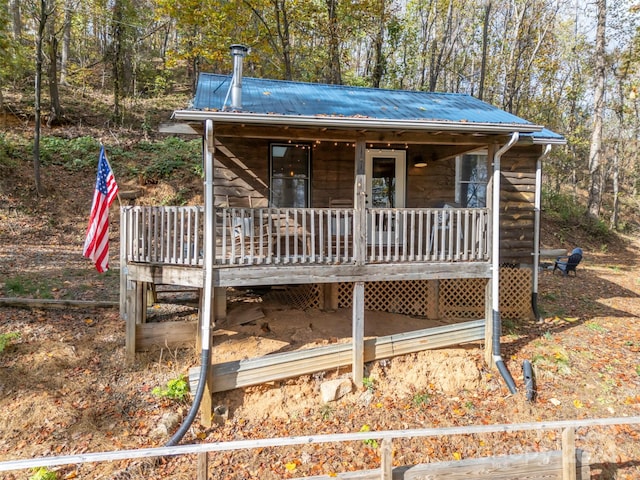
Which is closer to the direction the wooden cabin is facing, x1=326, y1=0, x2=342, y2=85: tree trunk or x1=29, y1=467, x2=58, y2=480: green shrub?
the green shrub

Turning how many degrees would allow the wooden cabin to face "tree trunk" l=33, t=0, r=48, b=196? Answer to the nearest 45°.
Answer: approximately 135° to its right

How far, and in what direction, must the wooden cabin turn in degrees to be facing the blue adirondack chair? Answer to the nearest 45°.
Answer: approximately 135° to its left

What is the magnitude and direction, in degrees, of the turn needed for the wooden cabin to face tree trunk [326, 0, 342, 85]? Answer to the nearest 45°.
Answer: approximately 180°

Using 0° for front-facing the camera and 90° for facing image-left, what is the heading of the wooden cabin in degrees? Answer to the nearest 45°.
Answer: approximately 0°

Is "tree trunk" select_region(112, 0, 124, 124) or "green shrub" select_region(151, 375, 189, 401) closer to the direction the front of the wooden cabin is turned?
the green shrub
